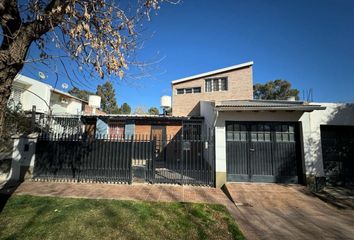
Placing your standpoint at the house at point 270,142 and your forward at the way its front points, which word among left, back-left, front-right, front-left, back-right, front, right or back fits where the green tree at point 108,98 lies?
back-right

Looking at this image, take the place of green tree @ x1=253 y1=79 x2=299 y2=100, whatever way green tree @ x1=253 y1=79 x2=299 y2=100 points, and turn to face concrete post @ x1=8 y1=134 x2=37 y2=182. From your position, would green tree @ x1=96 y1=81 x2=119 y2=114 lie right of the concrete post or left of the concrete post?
right

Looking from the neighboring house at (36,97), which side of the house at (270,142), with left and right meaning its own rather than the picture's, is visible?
right

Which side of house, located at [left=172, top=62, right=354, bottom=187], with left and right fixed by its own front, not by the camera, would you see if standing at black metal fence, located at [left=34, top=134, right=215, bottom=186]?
right

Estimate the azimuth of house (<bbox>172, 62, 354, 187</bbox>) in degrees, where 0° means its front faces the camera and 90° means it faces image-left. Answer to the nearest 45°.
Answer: approximately 0°

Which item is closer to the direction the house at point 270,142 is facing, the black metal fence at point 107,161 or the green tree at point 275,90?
the black metal fence

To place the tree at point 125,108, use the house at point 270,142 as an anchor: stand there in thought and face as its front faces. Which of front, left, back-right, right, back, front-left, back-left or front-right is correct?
back-right

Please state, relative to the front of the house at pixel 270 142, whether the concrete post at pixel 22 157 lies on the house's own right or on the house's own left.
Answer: on the house's own right

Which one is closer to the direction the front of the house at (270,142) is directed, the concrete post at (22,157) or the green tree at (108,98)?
the concrete post

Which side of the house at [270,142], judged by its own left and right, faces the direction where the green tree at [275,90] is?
back
